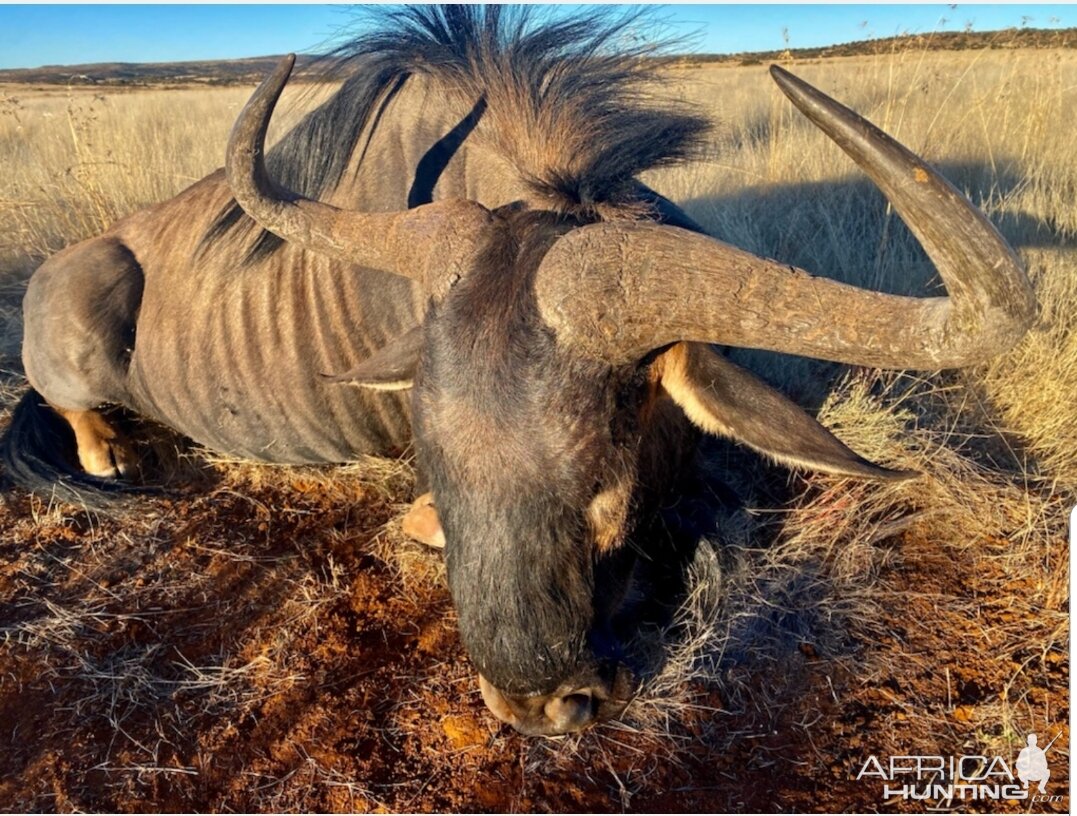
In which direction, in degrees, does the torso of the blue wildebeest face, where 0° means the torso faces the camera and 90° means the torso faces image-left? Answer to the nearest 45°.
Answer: approximately 315°
